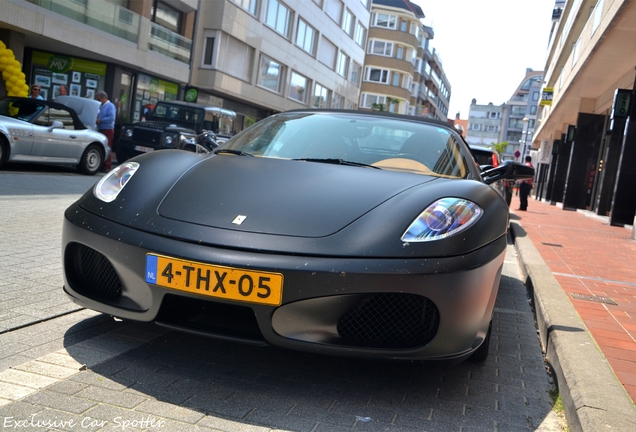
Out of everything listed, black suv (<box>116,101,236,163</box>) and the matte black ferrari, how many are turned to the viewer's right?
0

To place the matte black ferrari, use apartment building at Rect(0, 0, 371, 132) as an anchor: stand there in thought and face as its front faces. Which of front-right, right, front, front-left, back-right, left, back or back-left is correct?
front-right

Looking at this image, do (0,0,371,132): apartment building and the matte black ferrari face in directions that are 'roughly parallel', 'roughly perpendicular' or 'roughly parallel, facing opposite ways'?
roughly perpendicular

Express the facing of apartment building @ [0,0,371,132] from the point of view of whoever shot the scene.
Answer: facing the viewer and to the right of the viewer

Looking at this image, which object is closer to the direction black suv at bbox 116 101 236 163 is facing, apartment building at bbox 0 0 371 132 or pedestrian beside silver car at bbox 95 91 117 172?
the pedestrian beside silver car

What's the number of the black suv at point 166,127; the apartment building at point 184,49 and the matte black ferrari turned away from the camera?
0

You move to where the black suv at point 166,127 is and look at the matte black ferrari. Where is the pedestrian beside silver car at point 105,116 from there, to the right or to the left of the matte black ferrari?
right

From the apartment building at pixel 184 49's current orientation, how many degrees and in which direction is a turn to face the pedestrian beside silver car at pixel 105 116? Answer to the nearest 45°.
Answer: approximately 45° to its right

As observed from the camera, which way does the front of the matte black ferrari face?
facing the viewer and to the left of the viewer

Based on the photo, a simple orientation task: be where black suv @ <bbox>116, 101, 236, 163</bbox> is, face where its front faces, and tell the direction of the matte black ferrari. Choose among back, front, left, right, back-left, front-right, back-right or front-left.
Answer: front-left

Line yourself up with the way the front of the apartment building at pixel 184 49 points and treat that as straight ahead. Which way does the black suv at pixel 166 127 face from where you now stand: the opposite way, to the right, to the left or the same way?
to the right

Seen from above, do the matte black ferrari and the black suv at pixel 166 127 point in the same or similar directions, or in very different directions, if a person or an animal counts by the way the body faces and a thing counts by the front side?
same or similar directions

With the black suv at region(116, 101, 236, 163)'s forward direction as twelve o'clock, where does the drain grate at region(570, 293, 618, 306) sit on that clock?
The drain grate is roughly at 10 o'clock from the black suv.

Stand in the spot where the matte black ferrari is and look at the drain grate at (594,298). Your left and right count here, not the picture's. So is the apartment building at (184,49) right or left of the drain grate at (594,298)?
left

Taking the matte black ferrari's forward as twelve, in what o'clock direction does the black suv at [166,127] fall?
The black suv is roughly at 4 o'clock from the matte black ferrari.
